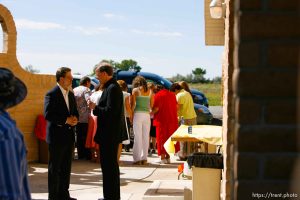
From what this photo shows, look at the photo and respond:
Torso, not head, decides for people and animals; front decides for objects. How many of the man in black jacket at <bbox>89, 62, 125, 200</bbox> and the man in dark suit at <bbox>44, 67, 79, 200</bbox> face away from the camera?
0

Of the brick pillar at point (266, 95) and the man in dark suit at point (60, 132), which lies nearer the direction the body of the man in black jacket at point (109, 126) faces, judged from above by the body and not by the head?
the man in dark suit

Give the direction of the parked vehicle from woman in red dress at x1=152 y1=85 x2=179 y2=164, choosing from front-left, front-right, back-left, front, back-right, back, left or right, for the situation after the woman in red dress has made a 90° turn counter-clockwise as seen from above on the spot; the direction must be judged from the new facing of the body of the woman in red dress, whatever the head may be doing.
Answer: back-right

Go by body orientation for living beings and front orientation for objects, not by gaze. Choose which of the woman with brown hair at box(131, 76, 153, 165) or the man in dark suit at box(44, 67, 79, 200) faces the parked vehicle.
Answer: the woman with brown hair

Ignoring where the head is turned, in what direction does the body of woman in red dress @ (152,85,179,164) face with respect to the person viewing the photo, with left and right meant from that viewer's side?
facing away from the viewer and to the left of the viewer

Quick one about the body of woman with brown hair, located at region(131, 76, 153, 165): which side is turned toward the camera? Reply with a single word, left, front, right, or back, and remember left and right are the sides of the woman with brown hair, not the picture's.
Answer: back

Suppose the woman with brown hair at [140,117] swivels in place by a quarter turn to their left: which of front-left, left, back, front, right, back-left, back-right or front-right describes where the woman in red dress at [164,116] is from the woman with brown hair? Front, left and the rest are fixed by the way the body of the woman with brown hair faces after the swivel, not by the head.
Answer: back-right

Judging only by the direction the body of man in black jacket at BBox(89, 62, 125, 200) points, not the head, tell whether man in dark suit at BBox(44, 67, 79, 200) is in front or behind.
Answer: in front

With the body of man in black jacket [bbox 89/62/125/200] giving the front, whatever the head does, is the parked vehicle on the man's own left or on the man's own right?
on the man's own right

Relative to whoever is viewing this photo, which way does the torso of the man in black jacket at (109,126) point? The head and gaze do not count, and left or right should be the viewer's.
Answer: facing to the left of the viewer

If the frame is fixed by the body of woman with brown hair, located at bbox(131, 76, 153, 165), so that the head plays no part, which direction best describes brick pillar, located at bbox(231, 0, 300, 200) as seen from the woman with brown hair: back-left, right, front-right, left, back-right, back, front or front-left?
back

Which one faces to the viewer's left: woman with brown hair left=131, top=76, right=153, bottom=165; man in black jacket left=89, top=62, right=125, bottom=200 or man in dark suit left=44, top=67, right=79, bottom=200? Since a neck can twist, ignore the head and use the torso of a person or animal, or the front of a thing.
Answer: the man in black jacket

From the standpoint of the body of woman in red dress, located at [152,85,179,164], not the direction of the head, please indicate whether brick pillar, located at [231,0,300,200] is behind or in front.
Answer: behind

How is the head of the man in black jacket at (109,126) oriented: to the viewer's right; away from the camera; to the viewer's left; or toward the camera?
to the viewer's left

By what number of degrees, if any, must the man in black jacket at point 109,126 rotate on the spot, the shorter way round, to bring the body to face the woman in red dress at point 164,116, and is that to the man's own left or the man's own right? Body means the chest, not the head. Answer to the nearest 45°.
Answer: approximately 90° to the man's own right

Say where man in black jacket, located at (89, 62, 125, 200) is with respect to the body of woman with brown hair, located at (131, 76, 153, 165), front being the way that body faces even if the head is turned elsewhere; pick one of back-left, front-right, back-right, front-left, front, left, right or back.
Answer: back

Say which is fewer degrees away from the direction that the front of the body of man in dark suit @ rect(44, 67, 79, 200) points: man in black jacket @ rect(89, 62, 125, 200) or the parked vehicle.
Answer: the man in black jacket

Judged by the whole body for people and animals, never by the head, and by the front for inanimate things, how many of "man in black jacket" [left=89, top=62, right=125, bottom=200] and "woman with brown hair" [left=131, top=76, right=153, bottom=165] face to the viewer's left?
1
